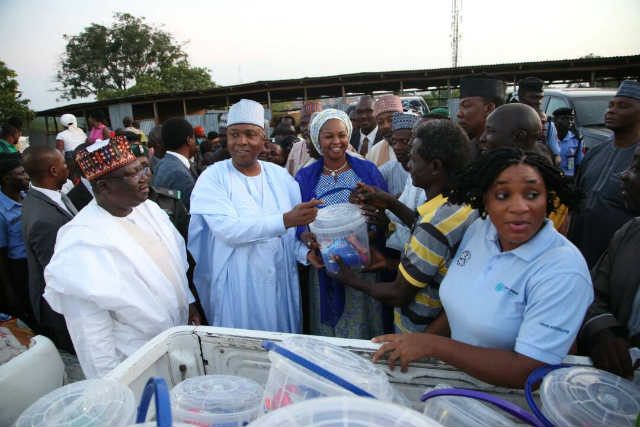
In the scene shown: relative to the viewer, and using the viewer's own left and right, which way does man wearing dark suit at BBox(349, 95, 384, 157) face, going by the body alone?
facing the viewer

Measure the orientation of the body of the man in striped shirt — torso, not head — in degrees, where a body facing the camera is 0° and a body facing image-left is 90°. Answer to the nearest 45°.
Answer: approximately 90°

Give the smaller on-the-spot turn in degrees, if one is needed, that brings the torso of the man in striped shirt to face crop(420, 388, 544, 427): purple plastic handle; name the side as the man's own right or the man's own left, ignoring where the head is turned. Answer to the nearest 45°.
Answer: approximately 90° to the man's own left

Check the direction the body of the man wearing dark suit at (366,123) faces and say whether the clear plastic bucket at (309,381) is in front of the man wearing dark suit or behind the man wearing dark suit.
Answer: in front

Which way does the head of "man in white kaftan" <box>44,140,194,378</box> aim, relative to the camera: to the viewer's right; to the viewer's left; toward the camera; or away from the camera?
to the viewer's right

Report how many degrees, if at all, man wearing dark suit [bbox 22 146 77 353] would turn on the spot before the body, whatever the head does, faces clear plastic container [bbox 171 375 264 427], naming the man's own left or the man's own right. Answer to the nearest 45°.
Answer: approximately 90° to the man's own right

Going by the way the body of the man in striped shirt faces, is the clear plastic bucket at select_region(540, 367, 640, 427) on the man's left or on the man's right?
on the man's left

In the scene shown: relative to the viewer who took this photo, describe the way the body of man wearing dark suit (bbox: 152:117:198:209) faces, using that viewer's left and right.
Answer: facing away from the viewer and to the right of the viewer

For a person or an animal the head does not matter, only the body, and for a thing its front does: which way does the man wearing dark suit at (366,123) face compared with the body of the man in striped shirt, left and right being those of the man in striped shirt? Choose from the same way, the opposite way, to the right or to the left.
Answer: to the left

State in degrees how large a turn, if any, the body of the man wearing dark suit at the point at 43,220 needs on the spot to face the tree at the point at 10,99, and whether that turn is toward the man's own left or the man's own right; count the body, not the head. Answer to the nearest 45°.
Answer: approximately 90° to the man's own left

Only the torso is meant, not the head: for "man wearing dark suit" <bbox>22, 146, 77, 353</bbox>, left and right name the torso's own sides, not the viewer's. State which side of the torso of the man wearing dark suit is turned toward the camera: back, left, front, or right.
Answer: right

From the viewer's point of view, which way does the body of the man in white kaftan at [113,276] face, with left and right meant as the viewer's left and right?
facing the viewer and to the right of the viewer

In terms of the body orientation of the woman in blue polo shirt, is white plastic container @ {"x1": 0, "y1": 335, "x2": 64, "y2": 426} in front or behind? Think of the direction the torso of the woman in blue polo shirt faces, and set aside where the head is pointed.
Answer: in front

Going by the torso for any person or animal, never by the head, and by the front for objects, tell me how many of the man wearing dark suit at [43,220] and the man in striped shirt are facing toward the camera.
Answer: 0
